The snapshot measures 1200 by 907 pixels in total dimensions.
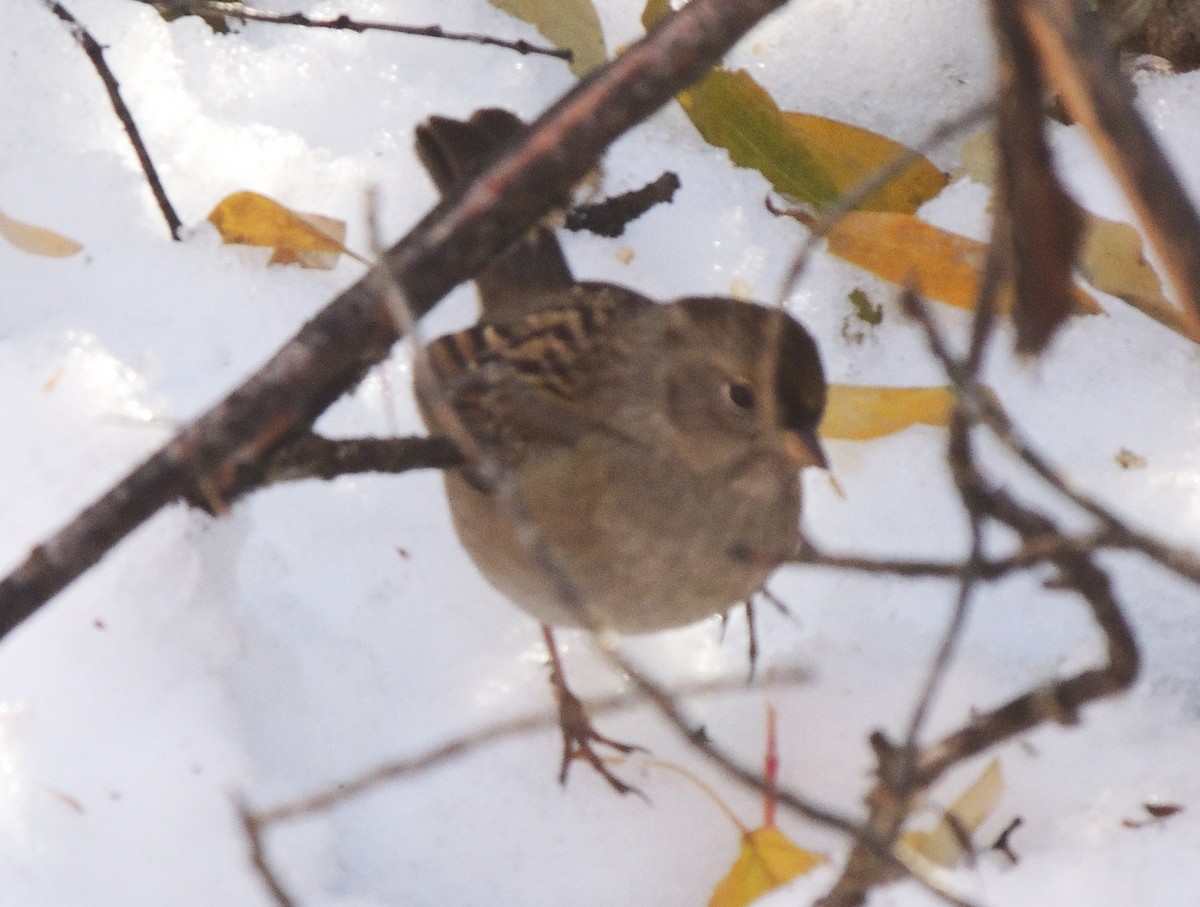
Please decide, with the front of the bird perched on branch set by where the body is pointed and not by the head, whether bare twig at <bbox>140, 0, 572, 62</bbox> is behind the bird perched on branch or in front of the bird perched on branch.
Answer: behind

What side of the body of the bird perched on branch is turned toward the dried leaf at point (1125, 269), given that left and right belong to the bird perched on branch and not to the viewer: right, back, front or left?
left

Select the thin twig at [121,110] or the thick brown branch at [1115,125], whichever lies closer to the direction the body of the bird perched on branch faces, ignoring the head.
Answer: the thick brown branch

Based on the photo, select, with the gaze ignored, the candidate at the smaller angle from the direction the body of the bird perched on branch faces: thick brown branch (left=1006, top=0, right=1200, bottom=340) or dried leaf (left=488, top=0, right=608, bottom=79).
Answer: the thick brown branch

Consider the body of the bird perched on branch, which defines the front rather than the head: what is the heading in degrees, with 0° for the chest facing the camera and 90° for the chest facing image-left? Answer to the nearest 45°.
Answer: approximately 315°

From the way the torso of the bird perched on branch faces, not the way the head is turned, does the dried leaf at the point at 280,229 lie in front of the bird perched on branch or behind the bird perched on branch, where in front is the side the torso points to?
behind

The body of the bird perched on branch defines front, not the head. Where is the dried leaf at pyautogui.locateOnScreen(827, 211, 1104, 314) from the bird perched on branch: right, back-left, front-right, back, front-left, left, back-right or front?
left

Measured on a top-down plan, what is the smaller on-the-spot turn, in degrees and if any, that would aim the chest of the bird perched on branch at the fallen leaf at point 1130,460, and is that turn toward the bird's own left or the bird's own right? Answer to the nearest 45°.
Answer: approximately 90° to the bird's own left

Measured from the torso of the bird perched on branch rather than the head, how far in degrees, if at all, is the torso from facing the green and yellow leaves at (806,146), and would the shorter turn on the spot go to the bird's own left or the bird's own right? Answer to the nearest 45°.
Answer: approximately 90° to the bird's own left

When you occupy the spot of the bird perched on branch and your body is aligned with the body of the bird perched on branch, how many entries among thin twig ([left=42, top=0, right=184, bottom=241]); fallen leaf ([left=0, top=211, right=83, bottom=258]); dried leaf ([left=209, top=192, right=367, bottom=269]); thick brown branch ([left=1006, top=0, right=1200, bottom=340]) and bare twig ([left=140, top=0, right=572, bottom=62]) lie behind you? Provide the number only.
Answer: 4

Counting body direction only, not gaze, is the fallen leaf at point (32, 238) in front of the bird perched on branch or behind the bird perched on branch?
behind

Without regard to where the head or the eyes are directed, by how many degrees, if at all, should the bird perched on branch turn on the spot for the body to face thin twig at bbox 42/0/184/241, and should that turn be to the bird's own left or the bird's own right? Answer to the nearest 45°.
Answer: approximately 180°
